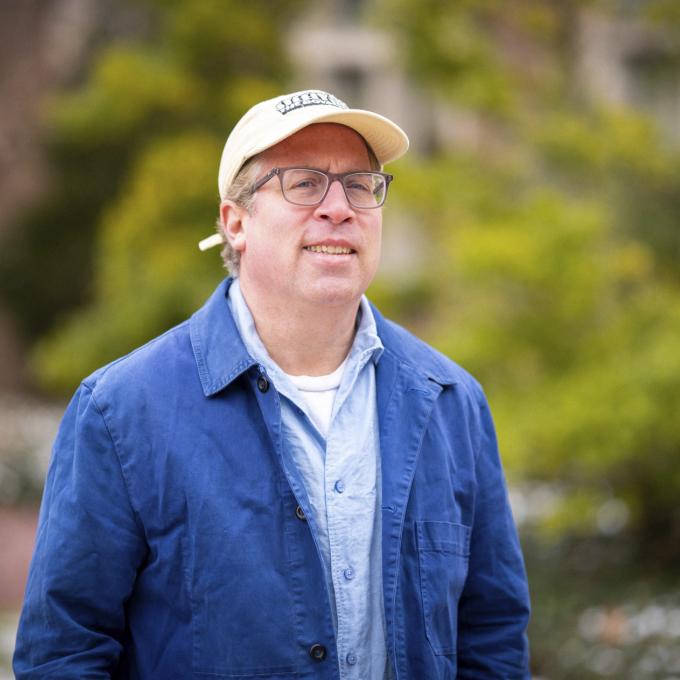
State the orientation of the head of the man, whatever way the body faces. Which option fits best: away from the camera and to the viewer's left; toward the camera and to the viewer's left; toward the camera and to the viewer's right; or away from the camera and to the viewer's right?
toward the camera and to the viewer's right

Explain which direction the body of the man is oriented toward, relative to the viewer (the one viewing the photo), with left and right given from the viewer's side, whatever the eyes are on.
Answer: facing the viewer and to the right of the viewer
